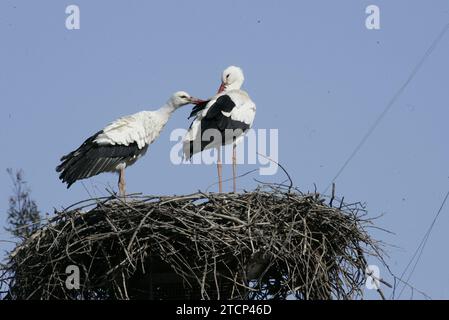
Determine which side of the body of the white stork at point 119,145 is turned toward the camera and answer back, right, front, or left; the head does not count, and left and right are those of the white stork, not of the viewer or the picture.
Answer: right

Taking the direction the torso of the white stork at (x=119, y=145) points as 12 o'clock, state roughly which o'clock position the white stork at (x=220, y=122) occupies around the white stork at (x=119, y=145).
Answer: the white stork at (x=220, y=122) is roughly at 12 o'clock from the white stork at (x=119, y=145).
